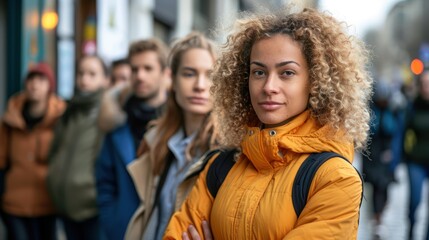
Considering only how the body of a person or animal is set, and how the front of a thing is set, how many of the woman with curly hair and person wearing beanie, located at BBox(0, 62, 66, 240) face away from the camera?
0

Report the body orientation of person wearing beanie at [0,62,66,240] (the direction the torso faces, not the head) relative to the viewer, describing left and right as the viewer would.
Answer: facing the viewer
